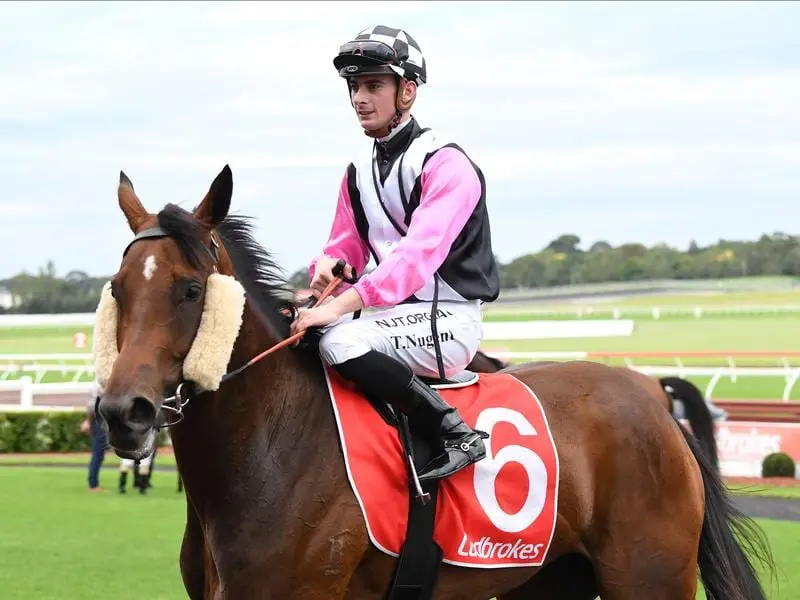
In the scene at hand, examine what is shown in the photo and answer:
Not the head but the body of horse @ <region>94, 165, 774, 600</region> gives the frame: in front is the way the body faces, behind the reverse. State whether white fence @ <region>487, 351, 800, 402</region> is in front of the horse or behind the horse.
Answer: behind

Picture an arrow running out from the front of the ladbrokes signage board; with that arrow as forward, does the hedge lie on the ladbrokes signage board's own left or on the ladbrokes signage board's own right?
on the ladbrokes signage board's own right

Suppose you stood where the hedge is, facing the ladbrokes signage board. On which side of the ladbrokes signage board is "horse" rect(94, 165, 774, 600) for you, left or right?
right

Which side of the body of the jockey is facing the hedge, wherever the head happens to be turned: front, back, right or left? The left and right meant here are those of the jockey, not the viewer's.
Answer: right

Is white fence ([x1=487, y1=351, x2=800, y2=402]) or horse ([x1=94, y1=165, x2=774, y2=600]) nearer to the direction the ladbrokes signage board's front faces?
the horse

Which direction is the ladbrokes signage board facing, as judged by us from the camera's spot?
facing the viewer

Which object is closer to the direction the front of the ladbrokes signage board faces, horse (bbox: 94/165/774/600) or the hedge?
the horse

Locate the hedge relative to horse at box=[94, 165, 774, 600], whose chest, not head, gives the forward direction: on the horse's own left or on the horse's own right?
on the horse's own right

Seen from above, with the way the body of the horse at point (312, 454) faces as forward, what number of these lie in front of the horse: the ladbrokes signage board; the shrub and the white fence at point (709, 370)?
0

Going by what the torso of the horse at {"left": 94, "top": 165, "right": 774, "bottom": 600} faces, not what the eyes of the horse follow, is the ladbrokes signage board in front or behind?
behind

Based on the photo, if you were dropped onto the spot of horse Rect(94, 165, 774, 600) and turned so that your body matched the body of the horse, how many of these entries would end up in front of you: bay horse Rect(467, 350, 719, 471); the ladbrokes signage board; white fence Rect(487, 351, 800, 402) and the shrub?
0

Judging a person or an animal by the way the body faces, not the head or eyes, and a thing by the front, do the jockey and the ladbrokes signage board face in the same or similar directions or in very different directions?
same or similar directions

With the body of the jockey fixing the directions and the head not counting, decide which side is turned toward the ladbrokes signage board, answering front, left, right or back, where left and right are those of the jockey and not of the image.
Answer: back

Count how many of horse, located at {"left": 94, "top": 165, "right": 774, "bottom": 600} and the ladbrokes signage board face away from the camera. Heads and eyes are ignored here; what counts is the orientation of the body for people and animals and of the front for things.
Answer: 0

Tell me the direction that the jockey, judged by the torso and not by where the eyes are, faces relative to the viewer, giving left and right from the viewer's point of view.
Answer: facing the viewer and to the left of the viewer
